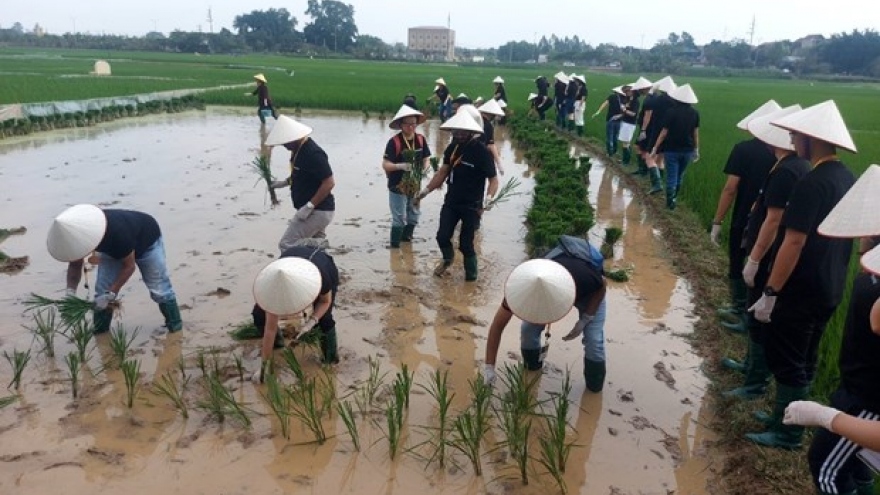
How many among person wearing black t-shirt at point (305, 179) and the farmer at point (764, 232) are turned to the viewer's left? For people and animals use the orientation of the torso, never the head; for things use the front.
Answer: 2

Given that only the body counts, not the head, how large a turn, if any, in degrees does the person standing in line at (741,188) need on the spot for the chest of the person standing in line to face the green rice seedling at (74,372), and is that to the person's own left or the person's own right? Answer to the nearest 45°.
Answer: approximately 45° to the person's own left

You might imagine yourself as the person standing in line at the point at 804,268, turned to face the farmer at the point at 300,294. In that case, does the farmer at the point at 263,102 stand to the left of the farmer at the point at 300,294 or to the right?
right

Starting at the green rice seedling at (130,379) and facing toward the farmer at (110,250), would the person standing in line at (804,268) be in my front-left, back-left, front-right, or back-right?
back-right

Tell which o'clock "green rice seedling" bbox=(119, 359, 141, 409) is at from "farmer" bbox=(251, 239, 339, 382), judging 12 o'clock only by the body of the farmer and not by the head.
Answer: The green rice seedling is roughly at 2 o'clock from the farmer.

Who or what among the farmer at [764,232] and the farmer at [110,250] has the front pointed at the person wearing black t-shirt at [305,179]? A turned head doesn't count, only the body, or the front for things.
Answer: the farmer at [764,232]

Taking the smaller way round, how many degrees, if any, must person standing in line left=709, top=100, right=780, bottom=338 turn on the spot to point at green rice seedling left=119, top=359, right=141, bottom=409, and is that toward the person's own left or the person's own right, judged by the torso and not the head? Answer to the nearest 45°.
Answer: approximately 45° to the person's own left

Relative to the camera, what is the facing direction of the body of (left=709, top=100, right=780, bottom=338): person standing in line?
to the viewer's left

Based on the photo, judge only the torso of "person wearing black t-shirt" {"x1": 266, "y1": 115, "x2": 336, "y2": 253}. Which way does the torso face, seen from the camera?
to the viewer's left

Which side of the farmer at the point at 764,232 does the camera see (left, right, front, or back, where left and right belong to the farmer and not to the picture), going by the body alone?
left

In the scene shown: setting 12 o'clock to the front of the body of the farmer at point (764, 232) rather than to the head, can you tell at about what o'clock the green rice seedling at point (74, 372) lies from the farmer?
The green rice seedling is roughly at 11 o'clock from the farmer.

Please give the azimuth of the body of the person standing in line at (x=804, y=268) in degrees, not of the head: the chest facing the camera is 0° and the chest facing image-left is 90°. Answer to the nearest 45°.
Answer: approximately 90°
